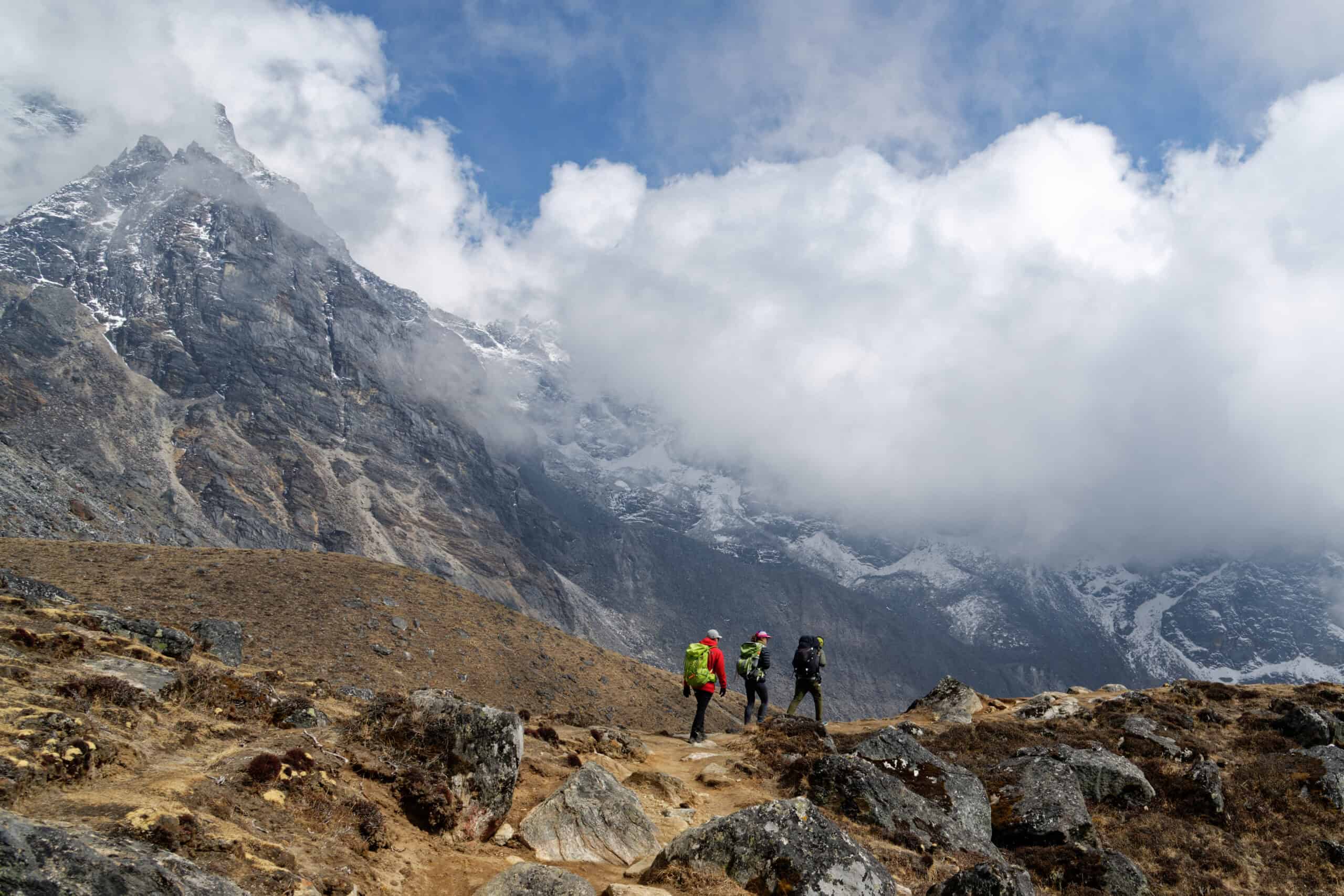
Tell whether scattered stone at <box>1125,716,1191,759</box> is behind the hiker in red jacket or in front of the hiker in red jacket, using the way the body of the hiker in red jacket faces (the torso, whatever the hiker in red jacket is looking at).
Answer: in front

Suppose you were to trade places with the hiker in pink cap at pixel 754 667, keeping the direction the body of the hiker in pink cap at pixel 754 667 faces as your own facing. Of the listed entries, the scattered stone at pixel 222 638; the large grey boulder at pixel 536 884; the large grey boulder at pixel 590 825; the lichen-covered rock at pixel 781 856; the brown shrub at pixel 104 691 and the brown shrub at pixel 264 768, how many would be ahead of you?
0

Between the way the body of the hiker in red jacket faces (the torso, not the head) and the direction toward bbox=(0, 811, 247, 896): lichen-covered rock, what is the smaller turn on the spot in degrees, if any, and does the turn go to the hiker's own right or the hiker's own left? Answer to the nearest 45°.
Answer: approximately 135° to the hiker's own right

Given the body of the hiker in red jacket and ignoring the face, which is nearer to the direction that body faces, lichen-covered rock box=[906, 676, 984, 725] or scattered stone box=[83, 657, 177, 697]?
the lichen-covered rock

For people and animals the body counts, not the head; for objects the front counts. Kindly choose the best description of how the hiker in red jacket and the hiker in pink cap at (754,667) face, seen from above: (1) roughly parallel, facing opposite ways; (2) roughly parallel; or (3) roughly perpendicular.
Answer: roughly parallel

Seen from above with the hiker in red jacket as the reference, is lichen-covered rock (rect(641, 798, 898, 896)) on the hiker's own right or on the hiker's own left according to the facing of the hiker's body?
on the hiker's own right

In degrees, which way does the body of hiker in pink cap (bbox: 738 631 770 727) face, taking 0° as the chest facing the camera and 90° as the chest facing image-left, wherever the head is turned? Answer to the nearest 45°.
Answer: approximately 225°

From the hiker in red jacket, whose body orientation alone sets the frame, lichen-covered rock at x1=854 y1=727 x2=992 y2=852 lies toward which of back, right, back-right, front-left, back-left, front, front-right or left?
right

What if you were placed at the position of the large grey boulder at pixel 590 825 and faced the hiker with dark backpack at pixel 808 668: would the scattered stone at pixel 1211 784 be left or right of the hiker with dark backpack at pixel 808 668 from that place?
right

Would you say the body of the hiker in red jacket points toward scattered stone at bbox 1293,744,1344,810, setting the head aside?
no
